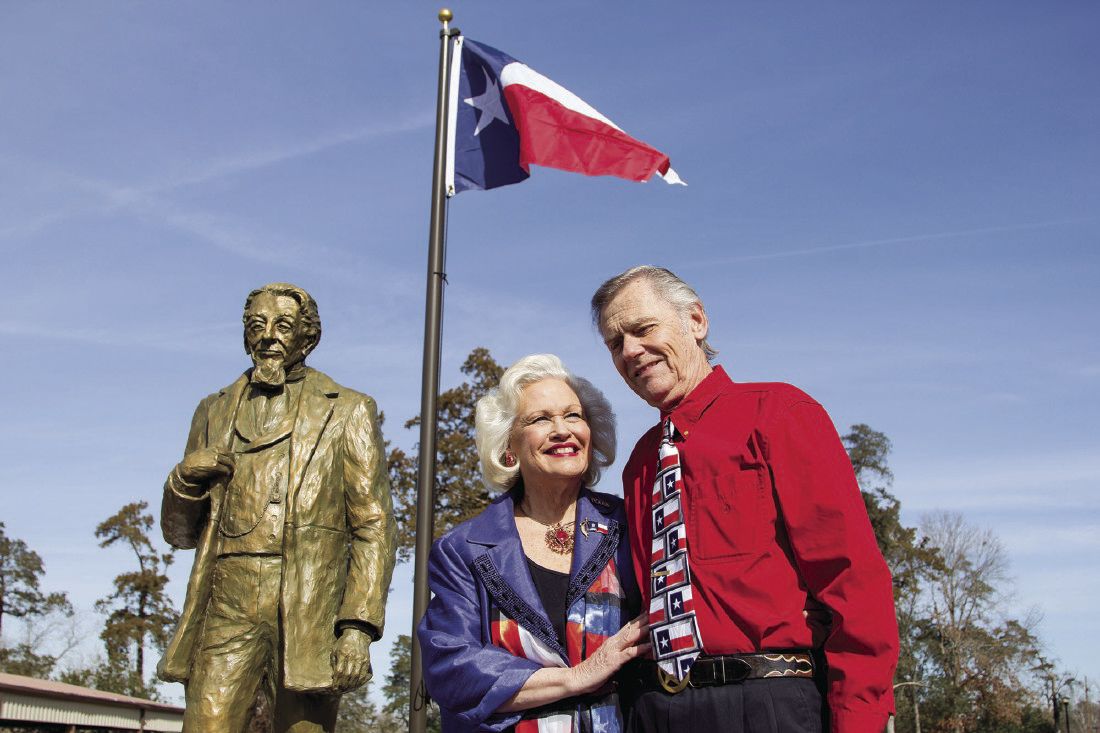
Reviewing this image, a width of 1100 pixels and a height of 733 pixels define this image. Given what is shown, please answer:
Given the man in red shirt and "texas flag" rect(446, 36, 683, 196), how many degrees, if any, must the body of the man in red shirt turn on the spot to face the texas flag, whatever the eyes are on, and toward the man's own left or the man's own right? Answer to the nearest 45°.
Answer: approximately 135° to the man's own right

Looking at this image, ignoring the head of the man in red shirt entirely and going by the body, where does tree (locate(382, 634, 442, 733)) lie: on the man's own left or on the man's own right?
on the man's own right

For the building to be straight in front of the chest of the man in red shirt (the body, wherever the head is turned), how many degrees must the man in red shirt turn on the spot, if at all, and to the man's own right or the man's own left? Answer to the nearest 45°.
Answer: approximately 90° to the man's own right

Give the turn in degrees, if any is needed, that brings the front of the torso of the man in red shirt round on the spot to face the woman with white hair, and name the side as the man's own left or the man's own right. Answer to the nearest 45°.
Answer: approximately 90° to the man's own right

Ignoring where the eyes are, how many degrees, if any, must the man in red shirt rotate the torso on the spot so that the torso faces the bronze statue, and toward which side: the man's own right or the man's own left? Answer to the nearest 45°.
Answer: approximately 90° to the man's own right

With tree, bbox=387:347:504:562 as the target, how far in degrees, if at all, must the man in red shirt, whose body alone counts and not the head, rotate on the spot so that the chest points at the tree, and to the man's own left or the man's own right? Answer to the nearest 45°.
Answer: approximately 135° to the man's own right

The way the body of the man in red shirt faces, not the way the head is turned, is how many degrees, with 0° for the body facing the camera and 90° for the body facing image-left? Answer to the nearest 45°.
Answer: approximately 45°

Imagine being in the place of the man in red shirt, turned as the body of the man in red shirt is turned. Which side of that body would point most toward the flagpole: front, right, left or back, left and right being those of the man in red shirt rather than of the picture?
right
